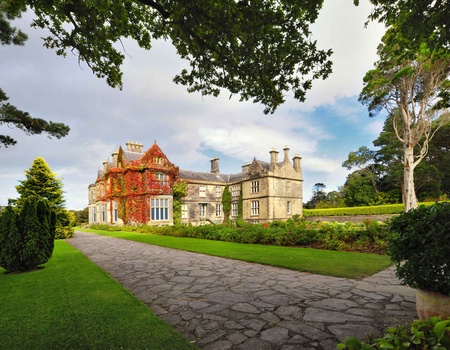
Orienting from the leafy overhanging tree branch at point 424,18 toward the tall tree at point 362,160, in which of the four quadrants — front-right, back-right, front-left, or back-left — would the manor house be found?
front-left

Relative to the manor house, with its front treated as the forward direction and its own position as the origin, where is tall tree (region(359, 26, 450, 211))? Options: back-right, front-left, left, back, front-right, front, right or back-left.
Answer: left

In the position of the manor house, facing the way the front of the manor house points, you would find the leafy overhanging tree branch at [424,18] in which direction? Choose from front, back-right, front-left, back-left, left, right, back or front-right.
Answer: front-left

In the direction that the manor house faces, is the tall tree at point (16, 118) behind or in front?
in front

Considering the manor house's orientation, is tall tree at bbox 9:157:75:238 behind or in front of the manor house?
in front

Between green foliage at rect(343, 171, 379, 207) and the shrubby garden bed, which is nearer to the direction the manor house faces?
the shrubby garden bed

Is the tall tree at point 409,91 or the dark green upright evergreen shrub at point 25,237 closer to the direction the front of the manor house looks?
the dark green upright evergreen shrub
